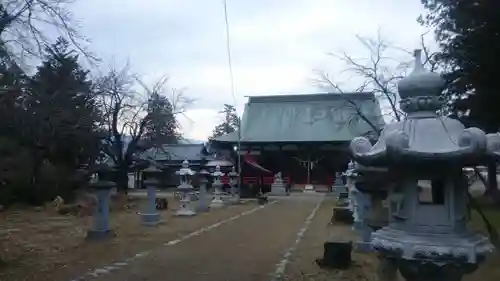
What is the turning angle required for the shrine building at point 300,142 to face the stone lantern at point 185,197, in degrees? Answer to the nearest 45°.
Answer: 0° — it already faces it

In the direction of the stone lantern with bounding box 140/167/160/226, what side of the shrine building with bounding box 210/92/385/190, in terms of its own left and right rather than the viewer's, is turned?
front

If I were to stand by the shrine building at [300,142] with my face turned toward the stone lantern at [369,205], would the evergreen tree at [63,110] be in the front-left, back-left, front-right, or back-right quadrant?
front-right

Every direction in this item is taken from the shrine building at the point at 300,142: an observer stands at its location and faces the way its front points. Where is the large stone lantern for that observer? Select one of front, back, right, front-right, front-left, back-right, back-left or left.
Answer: front

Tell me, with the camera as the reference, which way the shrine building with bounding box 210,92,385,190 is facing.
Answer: facing the viewer

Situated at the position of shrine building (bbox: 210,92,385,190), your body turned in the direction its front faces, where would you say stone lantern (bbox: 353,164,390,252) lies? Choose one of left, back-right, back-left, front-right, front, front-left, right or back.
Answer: front

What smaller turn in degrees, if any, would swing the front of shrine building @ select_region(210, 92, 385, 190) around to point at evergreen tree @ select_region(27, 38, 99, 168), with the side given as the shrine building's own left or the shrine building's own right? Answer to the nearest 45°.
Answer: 0° — it already faces it

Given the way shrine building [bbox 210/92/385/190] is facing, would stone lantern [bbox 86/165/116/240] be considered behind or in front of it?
in front
